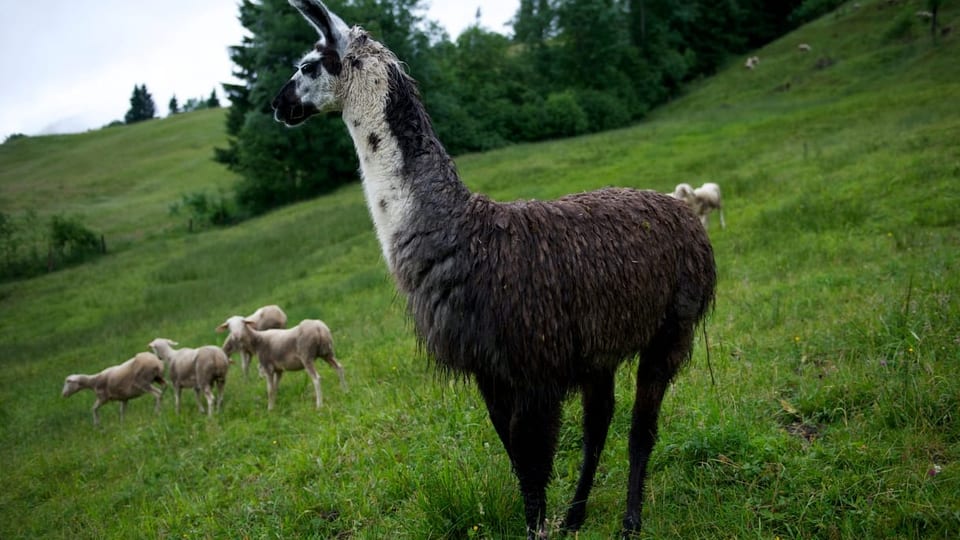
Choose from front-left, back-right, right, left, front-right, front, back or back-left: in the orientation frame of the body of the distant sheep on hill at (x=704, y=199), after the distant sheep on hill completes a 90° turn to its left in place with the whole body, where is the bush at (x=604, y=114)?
back

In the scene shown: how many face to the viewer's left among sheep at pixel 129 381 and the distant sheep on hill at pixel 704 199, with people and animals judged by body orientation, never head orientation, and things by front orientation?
2

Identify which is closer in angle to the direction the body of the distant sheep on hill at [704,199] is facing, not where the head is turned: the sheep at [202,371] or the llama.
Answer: the sheep

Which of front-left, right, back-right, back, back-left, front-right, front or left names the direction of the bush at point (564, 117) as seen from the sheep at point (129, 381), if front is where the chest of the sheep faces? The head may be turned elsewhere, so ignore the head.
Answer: back-right

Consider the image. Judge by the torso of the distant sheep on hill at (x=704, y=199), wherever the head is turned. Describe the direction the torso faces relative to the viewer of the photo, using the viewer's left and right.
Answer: facing to the left of the viewer

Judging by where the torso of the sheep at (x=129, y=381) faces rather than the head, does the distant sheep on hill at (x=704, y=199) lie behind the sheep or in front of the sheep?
behind

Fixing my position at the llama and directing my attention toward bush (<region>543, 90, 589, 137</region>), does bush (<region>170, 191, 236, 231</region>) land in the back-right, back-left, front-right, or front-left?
front-left

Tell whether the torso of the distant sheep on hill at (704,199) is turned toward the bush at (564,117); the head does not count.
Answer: no

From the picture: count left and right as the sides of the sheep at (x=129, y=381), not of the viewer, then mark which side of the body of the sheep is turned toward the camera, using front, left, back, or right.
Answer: left

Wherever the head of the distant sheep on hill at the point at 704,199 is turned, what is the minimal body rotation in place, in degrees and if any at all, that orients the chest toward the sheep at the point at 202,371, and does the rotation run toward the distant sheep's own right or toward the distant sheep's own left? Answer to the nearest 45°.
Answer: approximately 45° to the distant sheep's own left

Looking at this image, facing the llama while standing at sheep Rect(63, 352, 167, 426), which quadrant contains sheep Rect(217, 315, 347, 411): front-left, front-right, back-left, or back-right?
front-left

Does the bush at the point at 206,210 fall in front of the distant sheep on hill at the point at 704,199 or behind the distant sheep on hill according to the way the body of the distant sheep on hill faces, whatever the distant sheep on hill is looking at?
in front
